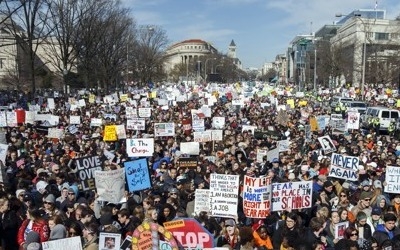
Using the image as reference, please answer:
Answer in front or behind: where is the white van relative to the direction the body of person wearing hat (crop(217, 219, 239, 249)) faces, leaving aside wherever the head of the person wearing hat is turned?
behind

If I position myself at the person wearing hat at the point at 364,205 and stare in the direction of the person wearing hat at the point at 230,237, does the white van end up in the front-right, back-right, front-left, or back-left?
back-right

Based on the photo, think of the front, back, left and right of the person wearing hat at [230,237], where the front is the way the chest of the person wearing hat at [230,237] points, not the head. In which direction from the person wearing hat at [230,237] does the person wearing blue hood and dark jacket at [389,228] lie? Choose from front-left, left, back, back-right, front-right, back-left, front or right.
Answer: left

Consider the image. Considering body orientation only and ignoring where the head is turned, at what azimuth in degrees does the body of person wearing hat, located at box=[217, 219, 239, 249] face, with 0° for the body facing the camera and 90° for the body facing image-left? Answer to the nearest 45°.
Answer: approximately 0°

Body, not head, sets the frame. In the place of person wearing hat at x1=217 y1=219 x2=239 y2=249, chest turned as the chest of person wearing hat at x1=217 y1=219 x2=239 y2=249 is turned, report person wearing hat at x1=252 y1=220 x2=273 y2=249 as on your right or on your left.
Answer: on your left

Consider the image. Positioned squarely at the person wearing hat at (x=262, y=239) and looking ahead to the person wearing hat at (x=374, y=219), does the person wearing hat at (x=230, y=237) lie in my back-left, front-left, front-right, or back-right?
back-left

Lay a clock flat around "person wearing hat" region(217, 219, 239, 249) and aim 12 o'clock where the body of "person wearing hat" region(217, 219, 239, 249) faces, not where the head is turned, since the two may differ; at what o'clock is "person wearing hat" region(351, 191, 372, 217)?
"person wearing hat" region(351, 191, 372, 217) is roughly at 8 o'clock from "person wearing hat" region(217, 219, 239, 249).

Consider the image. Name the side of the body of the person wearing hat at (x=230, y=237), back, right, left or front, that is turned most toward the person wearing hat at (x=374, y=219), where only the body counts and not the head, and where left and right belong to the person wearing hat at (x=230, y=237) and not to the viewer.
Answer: left
